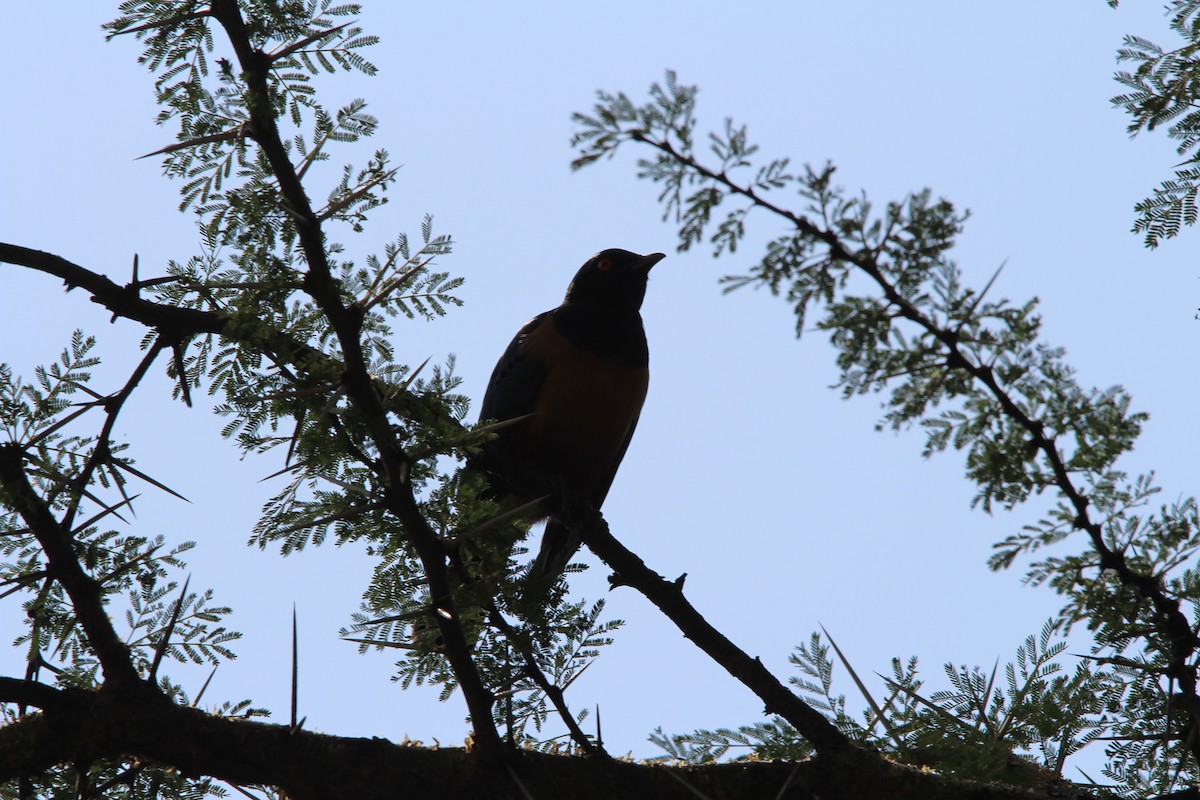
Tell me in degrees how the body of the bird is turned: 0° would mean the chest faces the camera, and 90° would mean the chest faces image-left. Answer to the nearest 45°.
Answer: approximately 315°
